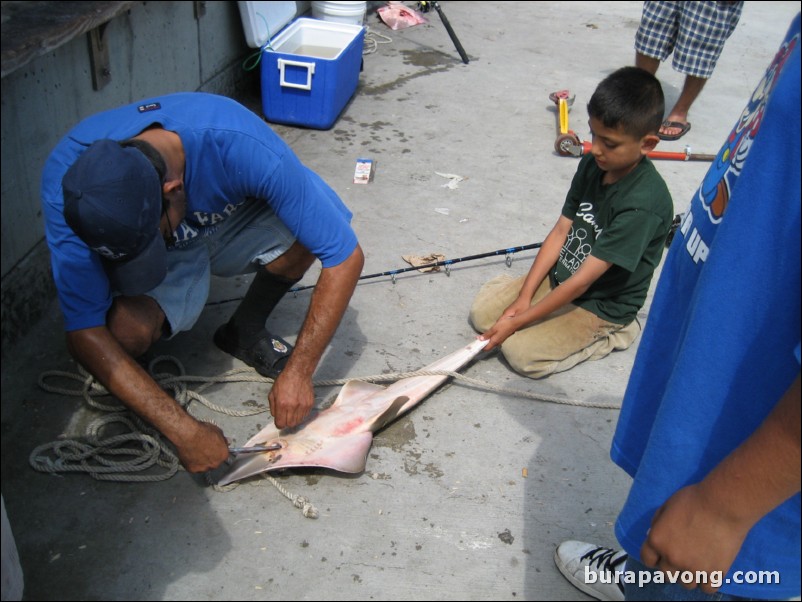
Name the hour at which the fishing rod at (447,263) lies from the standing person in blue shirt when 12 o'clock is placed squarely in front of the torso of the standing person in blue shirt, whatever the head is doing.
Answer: The fishing rod is roughly at 2 o'clock from the standing person in blue shirt.

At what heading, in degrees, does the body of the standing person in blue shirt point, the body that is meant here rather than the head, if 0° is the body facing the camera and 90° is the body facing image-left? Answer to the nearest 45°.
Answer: approximately 90°

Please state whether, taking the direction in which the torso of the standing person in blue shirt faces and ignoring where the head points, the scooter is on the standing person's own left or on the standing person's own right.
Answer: on the standing person's own right

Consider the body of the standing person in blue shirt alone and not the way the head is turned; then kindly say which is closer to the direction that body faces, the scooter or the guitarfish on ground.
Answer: the guitarfish on ground

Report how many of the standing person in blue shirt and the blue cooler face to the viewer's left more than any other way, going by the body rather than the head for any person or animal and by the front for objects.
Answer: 1
